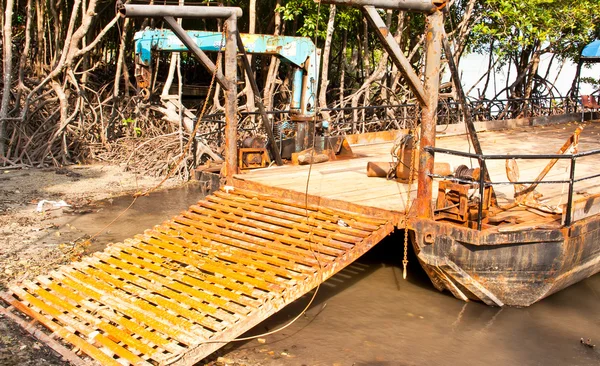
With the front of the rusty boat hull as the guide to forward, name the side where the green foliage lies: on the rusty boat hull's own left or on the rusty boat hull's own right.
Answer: on the rusty boat hull's own right

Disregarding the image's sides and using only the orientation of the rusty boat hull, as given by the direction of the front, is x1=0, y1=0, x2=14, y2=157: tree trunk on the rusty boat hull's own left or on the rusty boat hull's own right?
on the rusty boat hull's own right

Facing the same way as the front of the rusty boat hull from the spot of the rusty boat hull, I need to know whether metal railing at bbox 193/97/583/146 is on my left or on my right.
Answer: on my right

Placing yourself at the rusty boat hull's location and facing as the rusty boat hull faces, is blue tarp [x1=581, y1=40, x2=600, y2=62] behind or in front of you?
behind

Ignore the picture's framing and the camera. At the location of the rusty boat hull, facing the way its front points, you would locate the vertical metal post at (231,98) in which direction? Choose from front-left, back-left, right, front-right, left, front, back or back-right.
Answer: front-right

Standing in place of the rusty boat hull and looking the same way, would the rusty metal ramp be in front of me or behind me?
in front

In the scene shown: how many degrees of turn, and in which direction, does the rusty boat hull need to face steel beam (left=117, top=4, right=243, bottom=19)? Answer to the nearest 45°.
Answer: approximately 45° to its right

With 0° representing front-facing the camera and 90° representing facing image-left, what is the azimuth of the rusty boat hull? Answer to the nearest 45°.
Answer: approximately 45°
